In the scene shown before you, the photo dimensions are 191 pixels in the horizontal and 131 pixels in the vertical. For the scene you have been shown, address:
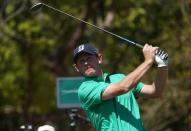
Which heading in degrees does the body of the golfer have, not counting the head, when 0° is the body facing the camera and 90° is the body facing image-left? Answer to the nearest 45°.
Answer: approximately 0°
